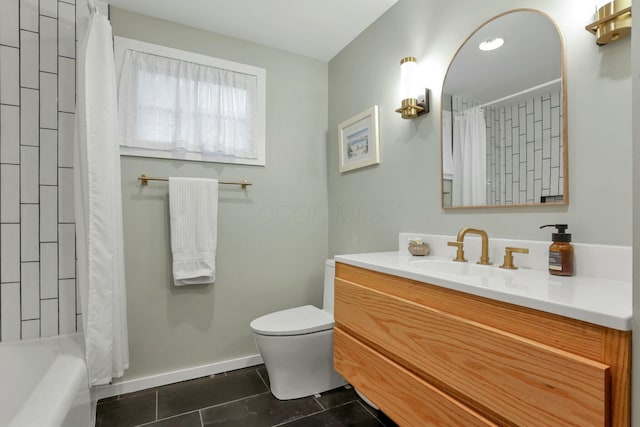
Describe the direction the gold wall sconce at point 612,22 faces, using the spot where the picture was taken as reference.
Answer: facing the viewer and to the left of the viewer

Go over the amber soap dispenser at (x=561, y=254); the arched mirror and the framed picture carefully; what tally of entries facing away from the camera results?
0

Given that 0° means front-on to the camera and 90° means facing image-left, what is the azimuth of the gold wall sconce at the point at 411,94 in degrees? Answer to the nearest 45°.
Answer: approximately 45°

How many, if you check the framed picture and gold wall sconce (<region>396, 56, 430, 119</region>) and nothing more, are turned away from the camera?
0

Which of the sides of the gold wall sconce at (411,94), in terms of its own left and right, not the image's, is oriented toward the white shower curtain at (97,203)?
front

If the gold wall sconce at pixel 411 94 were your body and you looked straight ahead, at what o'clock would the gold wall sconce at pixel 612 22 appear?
the gold wall sconce at pixel 612 22 is roughly at 9 o'clock from the gold wall sconce at pixel 411 94.

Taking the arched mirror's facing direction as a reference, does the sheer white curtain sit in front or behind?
in front

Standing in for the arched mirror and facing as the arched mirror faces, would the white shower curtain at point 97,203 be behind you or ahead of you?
ahead

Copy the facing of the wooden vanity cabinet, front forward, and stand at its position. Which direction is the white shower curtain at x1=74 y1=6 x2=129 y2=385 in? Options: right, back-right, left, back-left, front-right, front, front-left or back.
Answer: front-right

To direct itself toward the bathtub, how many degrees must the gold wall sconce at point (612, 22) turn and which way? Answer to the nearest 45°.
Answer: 0° — it already faces it

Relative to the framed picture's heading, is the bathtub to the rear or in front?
in front

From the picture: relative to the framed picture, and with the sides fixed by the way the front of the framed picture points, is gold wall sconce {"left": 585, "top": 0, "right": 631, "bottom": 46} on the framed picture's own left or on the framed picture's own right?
on the framed picture's own left
